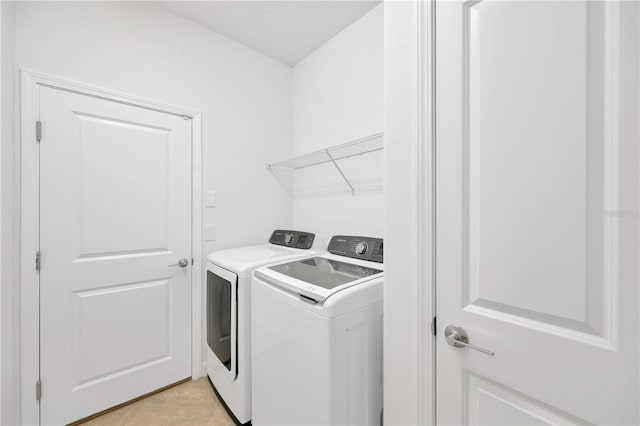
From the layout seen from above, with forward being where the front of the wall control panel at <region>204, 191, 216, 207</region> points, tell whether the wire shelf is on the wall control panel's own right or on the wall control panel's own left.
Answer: on the wall control panel's own left

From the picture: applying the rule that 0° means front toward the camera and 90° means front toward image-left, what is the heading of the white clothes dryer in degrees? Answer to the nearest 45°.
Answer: approximately 45°

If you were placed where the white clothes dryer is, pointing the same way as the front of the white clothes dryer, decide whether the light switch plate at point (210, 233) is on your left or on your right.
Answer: on your right

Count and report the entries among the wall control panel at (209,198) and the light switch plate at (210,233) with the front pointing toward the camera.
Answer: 2

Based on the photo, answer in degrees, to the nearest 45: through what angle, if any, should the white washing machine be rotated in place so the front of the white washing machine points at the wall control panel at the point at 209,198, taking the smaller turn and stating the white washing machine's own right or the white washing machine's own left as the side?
approximately 90° to the white washing machine's own right

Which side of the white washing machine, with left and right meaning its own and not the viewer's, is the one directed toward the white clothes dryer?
right

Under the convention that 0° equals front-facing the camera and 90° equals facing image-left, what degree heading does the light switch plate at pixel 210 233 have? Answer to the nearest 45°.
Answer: approximately 0°
